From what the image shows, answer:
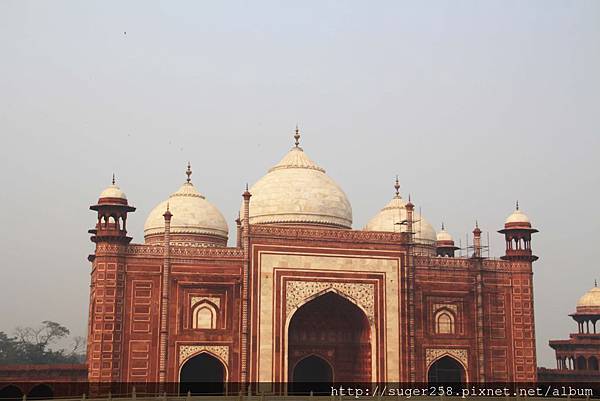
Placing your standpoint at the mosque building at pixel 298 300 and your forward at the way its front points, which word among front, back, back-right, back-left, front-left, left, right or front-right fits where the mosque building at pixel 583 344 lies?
back-left

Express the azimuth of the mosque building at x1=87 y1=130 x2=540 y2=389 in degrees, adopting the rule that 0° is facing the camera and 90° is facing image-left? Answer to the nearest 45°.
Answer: approximately 0°
